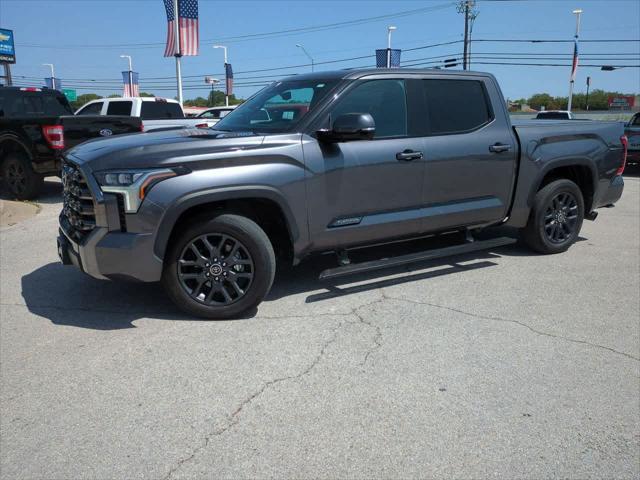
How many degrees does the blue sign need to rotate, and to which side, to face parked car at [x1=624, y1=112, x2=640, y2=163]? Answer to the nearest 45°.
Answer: approximately 45° to its left

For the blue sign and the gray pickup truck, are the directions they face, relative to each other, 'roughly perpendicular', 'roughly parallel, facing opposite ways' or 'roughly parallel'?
roughly perpendicular

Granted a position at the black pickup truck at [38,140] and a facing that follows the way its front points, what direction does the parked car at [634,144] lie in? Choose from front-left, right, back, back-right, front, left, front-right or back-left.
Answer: back-right

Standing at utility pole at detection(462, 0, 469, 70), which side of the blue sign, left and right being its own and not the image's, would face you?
left

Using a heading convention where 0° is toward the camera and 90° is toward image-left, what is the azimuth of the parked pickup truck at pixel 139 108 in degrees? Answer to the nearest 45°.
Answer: approximately 135°

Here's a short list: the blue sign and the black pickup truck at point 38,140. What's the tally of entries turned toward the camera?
1

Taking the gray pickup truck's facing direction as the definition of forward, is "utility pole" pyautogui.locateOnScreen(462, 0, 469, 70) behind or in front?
behind

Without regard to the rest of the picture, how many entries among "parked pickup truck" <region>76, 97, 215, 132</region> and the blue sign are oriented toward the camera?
1

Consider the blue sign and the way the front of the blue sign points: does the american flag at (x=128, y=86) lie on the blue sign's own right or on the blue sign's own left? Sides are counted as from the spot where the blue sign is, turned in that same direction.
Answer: on the blue sign's own left
